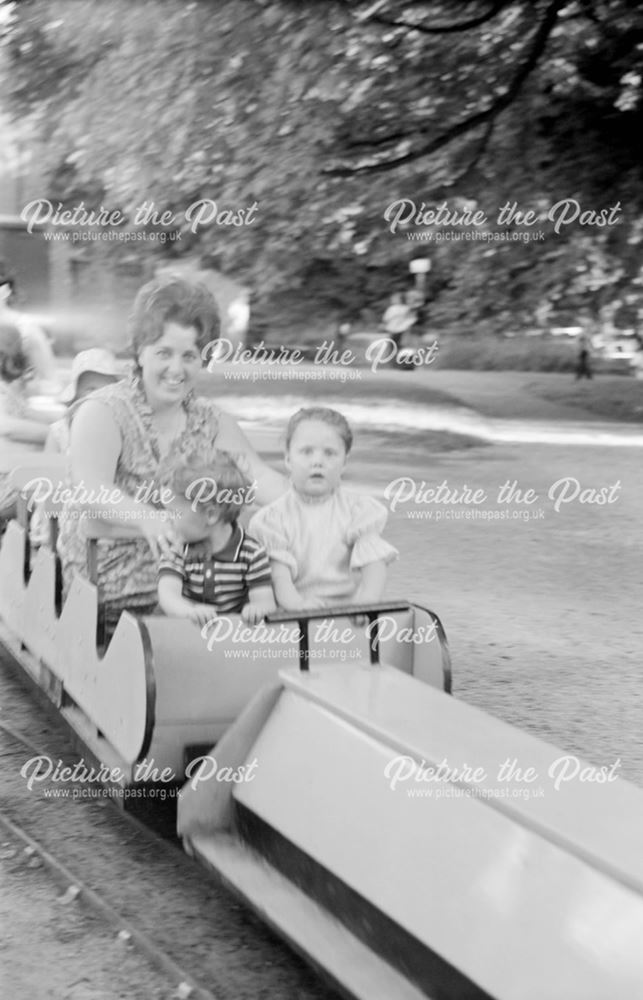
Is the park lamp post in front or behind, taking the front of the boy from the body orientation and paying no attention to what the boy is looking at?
behind

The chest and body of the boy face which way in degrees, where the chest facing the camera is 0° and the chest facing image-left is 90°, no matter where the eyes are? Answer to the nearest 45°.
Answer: approximately 0°

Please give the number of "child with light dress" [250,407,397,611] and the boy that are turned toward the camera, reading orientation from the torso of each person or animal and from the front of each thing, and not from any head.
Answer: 2

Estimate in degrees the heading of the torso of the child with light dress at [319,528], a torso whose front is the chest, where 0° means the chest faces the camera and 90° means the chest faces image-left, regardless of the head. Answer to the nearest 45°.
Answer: approximately 0°

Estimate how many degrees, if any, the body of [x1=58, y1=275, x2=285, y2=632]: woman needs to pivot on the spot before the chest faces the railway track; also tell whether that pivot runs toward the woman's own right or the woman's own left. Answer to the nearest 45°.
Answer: approximately 45° to the woman's own right

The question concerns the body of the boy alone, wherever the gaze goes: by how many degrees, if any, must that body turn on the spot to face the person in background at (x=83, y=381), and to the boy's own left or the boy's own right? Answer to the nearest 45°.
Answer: approximately 180°

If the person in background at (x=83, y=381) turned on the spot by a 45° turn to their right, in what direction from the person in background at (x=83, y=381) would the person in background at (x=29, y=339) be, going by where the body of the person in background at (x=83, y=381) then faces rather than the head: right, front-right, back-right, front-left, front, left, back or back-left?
back

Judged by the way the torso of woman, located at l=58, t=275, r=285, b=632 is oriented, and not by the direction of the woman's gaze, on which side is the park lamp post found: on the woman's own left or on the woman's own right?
on the woman's own left

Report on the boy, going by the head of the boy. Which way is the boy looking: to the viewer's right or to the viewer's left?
to the viewer's left

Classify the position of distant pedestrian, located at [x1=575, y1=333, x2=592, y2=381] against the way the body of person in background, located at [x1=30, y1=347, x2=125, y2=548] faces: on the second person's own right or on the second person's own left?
on the second person's own left
